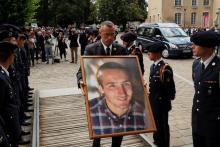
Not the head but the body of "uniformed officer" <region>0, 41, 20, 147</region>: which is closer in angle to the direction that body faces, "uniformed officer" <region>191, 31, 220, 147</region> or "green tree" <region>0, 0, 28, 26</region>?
the uniformed officer

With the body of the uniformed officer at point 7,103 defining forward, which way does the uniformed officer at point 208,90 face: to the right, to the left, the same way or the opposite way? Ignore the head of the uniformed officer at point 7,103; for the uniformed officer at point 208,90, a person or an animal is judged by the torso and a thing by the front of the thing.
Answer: the opposite way

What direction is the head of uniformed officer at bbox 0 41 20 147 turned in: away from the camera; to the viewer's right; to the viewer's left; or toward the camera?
to the viewer's right

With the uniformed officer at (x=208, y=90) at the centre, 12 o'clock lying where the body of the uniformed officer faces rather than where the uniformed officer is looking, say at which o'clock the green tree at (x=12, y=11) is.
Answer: The green tree is roughly at 3 o'clock from the uniformed officer.

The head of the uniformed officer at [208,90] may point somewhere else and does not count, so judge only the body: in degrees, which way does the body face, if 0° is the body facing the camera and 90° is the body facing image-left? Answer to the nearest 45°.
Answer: approximately 45°

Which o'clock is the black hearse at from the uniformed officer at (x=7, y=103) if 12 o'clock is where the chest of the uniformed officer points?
The black hearse is roughly at 10 o'clock from the uniformed officer.

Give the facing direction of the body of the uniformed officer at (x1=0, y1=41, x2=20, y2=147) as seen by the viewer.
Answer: to the viewer's right

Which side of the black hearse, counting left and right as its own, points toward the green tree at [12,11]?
back

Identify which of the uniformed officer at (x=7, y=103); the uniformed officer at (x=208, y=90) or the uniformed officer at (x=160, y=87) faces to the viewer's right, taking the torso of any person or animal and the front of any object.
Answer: the uniformed officer at (x=7, y=103)

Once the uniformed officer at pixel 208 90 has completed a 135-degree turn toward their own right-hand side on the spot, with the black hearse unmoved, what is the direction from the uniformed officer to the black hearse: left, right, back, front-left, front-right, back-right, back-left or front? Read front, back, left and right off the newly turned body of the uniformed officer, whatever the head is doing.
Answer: front

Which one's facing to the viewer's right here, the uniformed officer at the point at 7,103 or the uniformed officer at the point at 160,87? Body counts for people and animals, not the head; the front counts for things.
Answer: the uniformed officer at the point at 7,103
